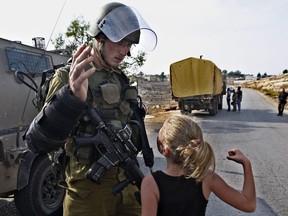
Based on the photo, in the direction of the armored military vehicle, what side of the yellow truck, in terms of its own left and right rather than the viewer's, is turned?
back

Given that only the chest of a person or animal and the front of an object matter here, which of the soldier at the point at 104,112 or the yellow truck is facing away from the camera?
the yellow truck

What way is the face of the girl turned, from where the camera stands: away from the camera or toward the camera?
away from the camera

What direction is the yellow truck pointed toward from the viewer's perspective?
away from the camera

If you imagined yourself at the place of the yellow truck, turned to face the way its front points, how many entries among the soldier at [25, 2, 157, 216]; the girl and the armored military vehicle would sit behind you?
3

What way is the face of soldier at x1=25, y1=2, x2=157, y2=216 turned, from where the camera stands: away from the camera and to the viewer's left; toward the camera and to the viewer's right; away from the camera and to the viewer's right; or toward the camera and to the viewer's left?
toward the camera and to the viewer's right

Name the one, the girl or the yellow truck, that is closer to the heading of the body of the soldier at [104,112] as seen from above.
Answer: the girl

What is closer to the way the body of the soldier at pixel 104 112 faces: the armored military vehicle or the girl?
the girl

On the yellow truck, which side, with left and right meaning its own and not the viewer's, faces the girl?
back

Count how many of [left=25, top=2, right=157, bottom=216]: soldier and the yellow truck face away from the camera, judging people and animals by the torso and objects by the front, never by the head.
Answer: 1
